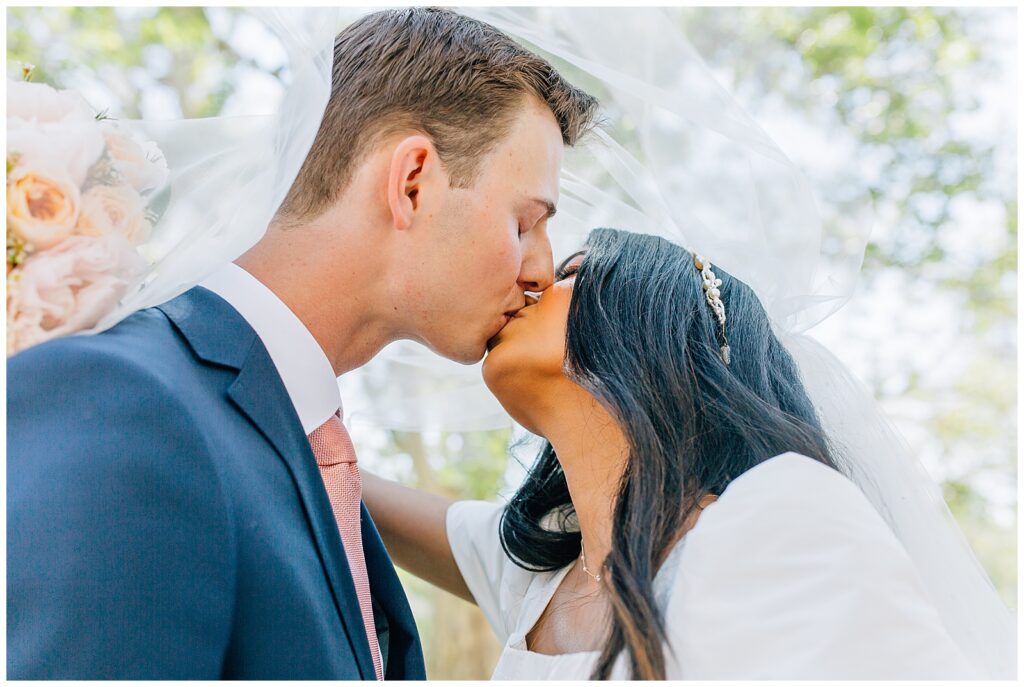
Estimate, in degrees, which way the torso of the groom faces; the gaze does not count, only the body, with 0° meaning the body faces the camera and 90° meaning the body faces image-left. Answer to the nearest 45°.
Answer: approximately 270°

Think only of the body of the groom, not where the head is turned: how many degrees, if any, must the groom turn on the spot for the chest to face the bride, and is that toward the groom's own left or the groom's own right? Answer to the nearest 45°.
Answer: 0° — they already face them

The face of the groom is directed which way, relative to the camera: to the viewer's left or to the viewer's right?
to the viewer's right
